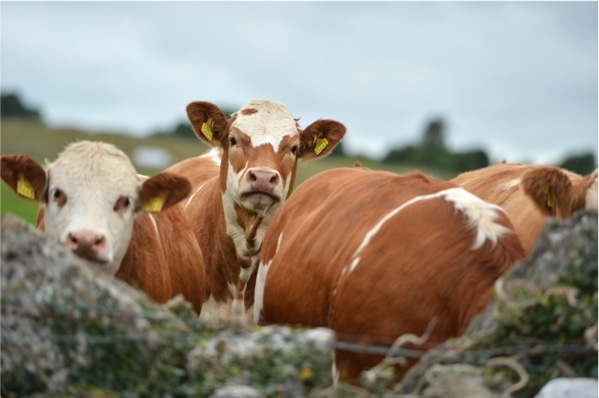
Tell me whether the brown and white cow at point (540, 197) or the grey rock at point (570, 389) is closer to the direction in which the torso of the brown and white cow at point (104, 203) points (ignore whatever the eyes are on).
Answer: the grey rock

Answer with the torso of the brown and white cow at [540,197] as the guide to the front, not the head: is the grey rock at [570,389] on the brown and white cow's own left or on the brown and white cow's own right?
on the brown and white cow's own right

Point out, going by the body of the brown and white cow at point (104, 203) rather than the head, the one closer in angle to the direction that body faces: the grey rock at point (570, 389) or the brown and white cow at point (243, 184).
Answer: the grey rock

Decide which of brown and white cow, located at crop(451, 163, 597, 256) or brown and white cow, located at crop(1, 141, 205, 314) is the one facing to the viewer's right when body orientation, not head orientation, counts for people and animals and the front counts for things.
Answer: brown and white cow, located at crop(451, 163, 597, 256)

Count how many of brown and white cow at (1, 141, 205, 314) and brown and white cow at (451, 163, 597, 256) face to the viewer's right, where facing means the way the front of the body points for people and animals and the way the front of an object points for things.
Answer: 1

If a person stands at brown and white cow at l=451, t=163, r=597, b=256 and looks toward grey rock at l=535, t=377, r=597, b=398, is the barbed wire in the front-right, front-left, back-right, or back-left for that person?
front-right

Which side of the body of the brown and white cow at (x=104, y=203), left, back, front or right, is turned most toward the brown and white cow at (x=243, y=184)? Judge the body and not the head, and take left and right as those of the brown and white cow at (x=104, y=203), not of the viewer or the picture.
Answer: back

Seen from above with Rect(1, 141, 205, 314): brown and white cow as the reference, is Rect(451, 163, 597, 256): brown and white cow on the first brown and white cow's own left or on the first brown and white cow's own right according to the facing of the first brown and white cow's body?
on the first brown and white cow's own left

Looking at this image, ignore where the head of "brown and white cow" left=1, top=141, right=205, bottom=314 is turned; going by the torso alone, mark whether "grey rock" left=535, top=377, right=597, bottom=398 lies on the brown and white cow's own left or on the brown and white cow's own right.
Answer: on the brown and white cow's own left

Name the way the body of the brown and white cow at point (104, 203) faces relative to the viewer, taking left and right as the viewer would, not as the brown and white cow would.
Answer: facing the viewer and to the left of the viewer

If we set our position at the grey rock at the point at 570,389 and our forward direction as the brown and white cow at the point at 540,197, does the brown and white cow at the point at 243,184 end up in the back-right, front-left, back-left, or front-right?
front-left

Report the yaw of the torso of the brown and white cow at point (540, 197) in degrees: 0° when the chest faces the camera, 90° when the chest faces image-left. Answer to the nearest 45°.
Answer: approximately 270°
